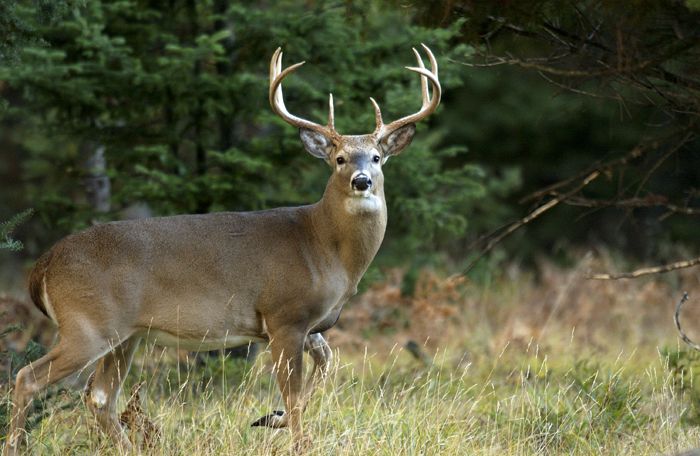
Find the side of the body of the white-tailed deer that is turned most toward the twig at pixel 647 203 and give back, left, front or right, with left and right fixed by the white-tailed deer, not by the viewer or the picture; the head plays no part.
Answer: front

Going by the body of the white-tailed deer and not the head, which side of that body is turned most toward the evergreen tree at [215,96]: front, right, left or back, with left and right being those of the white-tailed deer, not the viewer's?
left

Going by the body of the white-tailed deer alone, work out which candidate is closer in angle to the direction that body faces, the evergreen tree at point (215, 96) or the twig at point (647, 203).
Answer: the twig

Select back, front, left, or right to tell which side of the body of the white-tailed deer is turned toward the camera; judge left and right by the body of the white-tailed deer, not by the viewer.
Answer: right

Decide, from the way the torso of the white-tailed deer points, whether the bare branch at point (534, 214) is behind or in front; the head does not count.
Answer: in front
